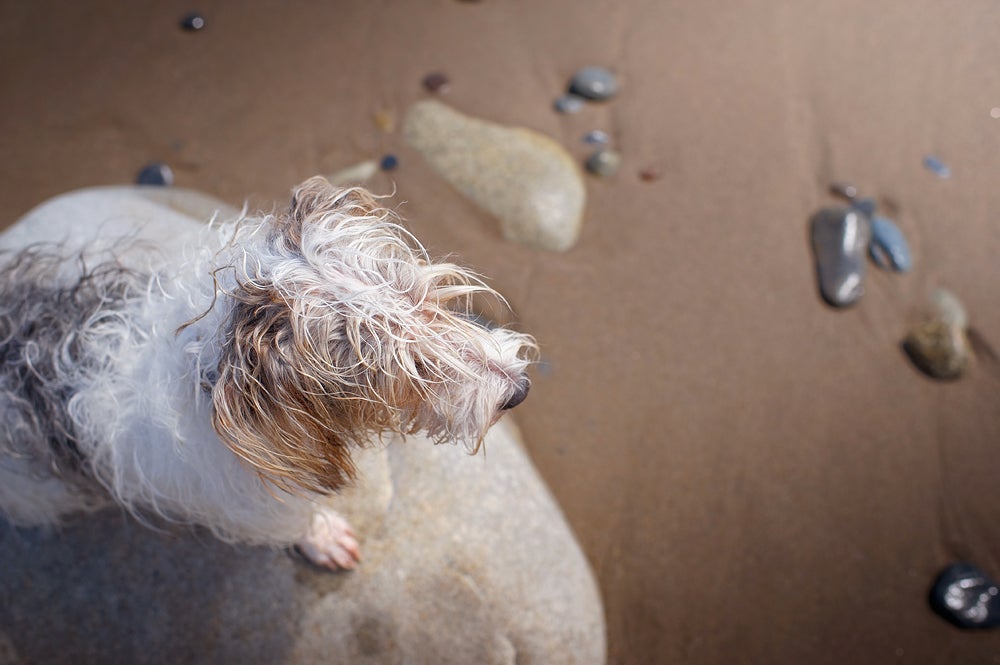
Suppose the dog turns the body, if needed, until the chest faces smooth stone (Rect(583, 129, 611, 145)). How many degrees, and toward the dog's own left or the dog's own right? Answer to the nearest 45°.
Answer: approximately 45° to the dog's own left

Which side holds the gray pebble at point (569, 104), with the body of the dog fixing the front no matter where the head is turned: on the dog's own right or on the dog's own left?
on the dog's own left

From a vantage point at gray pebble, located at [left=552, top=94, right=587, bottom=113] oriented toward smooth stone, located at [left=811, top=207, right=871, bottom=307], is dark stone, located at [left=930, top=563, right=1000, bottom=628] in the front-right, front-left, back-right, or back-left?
front-right

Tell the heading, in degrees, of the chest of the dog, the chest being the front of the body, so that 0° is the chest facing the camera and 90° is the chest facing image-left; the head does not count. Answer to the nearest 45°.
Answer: approximately 270°

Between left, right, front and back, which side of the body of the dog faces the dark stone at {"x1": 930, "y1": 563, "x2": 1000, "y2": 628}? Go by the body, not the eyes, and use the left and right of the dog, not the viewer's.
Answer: front

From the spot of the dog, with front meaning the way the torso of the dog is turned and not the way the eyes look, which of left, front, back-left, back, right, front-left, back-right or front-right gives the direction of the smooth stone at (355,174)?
left

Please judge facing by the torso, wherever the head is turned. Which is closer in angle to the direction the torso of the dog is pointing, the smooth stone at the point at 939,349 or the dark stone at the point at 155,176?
the smooth stone

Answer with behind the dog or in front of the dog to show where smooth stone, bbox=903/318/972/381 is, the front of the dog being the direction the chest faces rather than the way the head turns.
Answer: in front

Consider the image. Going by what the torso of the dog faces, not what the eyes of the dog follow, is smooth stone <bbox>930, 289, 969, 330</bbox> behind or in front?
in front

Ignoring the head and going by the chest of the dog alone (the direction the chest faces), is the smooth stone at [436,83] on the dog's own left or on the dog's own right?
on the dog's own left

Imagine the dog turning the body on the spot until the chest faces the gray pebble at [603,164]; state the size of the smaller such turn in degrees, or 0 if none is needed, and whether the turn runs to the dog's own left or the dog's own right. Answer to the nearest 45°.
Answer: approximately 45° to the dog's own left
